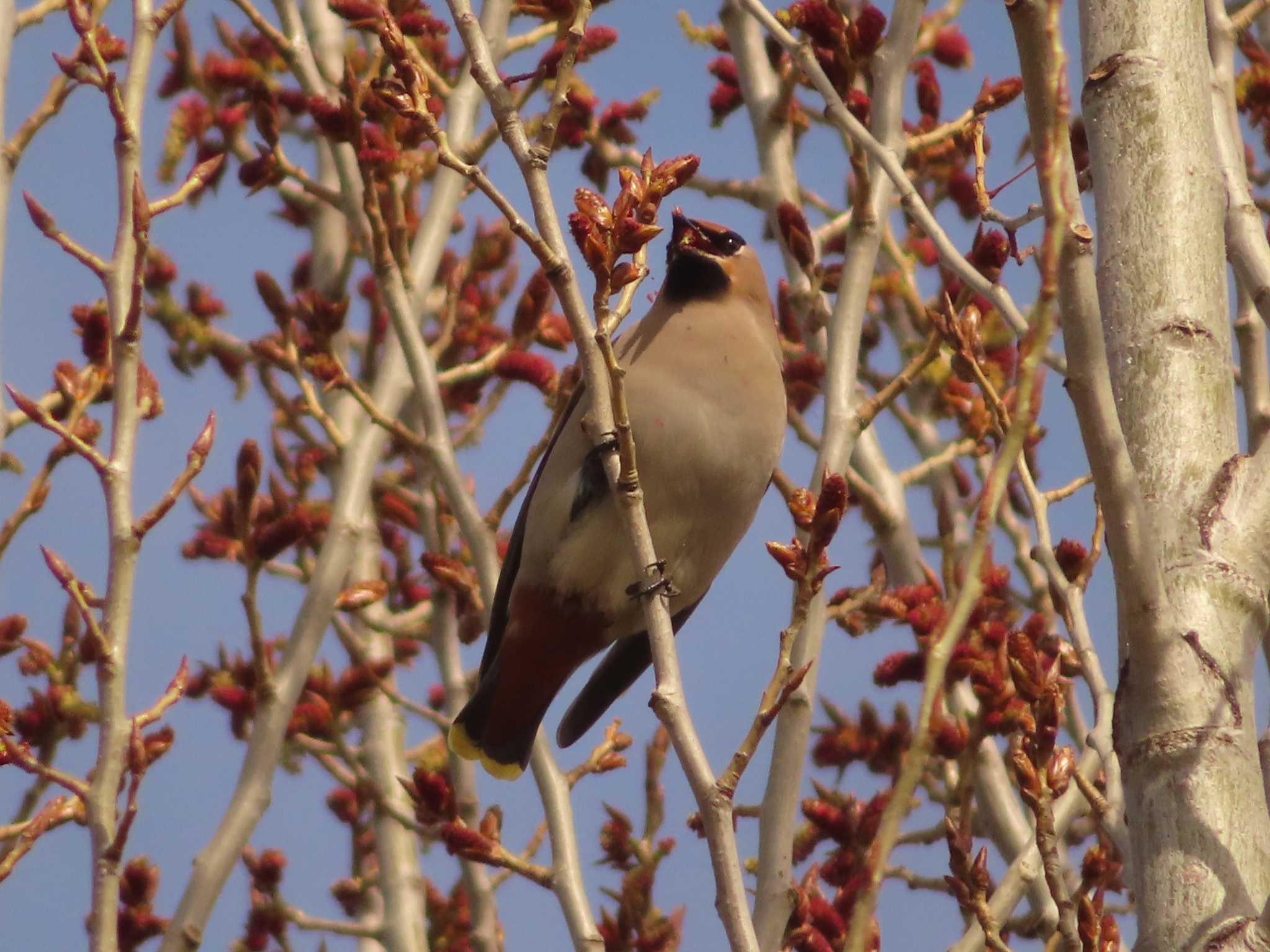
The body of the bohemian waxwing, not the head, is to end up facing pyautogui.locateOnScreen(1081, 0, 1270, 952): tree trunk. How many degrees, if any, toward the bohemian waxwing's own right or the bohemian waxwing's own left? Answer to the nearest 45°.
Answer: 0° — it already faces it

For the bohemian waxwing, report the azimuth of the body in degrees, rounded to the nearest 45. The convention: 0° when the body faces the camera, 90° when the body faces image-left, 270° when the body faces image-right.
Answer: approximately 315°
